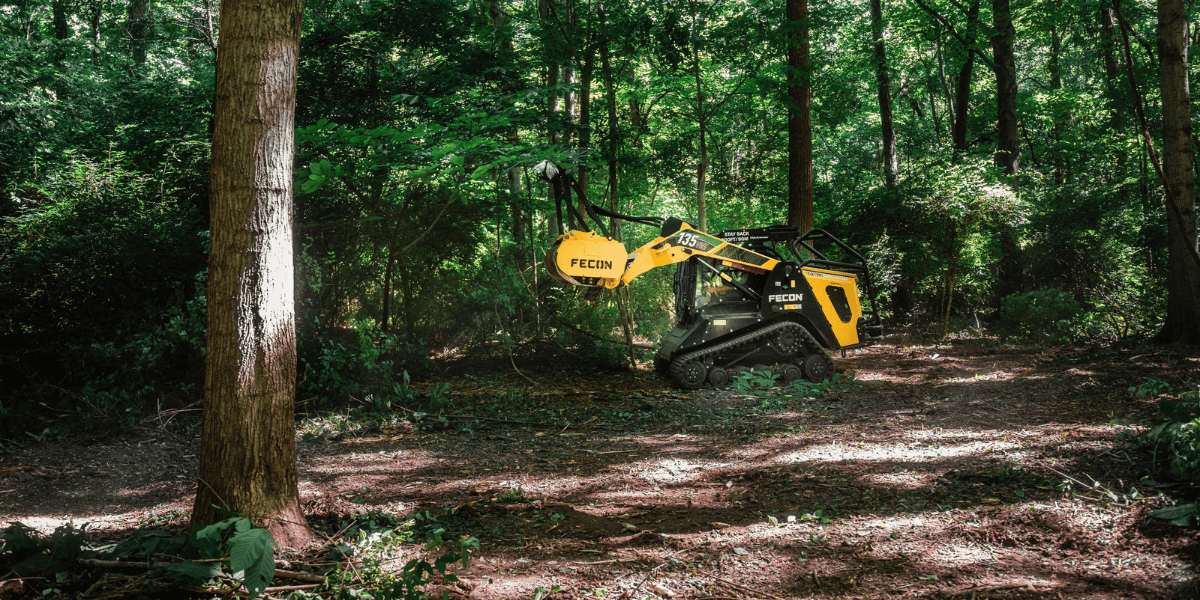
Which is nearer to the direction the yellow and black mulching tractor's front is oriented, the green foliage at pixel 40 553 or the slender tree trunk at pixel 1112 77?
the green foliage

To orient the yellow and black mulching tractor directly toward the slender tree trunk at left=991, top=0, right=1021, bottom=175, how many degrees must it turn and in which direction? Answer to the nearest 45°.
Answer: approximately 135° to its right

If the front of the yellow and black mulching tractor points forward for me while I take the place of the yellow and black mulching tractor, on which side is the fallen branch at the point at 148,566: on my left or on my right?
on my left

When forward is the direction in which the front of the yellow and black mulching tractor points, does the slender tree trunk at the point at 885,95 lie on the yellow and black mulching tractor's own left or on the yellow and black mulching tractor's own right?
on the yellow and black mulching tractor's own right

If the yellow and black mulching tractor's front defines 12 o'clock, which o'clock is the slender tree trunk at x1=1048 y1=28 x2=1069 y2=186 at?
The slender tree trunk is roughly at 4 o'clock from the yellow and black mulching tractor.

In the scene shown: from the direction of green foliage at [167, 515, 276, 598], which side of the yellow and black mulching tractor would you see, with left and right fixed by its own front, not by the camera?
left

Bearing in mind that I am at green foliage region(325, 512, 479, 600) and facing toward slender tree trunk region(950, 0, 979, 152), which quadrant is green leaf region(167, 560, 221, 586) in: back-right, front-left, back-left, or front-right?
back-left

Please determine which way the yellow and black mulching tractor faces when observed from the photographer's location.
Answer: facing to the left of the viewer
